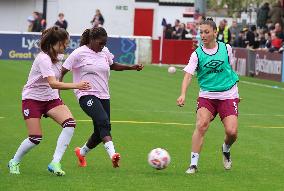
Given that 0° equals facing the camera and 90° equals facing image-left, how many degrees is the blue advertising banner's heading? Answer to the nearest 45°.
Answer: approximately 0°

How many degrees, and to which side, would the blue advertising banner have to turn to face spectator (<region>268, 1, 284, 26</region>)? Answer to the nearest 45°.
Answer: approximately 90° to its left

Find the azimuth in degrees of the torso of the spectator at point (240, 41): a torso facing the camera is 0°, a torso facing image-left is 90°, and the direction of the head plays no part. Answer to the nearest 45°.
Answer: approximately 45°

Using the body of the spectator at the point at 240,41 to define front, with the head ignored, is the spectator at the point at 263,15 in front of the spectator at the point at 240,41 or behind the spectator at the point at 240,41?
behind

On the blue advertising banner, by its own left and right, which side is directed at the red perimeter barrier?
left

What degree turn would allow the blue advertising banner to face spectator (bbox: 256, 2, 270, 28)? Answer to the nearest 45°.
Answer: approximately 90° to its left
